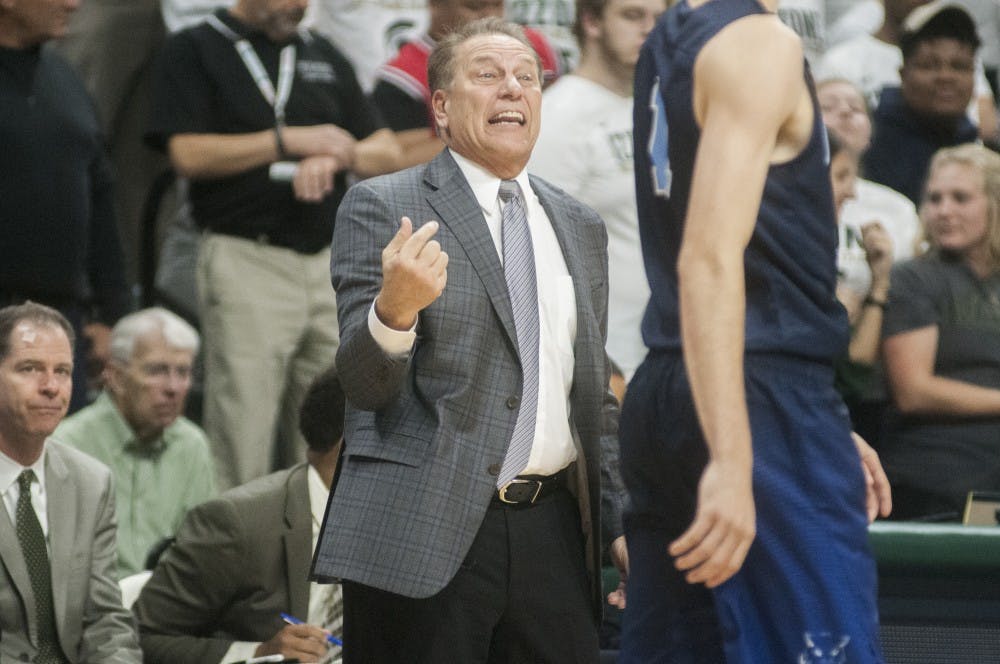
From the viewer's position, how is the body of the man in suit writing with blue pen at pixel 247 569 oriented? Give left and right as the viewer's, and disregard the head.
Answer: facing to the right of the viewer

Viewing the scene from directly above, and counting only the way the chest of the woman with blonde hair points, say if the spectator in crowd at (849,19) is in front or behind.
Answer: behind

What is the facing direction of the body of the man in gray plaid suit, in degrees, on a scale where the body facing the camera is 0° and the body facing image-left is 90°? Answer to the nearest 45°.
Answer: approximately 315°

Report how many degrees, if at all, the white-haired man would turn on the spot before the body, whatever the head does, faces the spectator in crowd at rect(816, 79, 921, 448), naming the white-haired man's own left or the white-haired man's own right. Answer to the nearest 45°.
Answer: approximately 45° to the white-haired man's own left

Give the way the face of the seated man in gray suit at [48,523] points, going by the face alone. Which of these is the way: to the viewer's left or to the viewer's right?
to the viewer's right

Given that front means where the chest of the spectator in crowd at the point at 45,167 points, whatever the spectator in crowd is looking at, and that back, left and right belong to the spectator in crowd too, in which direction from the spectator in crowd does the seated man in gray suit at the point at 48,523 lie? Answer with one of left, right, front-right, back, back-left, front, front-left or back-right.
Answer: front-right

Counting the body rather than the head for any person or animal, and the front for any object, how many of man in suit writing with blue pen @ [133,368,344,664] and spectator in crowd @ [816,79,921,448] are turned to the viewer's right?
1

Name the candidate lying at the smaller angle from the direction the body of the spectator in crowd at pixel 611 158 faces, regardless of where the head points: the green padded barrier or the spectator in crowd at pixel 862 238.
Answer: the green padded barrier

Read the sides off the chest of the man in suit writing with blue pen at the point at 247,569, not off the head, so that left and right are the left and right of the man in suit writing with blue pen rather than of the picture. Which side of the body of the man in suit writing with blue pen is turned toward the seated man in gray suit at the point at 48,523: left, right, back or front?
back

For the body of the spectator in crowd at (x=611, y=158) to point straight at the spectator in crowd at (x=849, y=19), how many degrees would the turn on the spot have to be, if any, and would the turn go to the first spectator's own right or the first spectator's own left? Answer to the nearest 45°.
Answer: approximately 90° to the first spectator's own left

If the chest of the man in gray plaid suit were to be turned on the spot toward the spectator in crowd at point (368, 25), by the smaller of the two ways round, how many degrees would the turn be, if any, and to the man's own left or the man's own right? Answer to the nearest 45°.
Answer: approximately 135° to the man's own left

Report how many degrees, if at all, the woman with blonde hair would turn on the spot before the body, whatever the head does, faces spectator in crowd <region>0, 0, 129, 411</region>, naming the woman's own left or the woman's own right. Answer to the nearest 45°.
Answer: approximately 135° to the woman's own right

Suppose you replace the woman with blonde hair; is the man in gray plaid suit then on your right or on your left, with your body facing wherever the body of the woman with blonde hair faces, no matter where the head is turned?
on your right

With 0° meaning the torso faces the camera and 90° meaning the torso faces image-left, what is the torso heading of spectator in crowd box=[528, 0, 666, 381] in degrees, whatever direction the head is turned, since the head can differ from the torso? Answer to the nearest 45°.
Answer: approximately 315°
